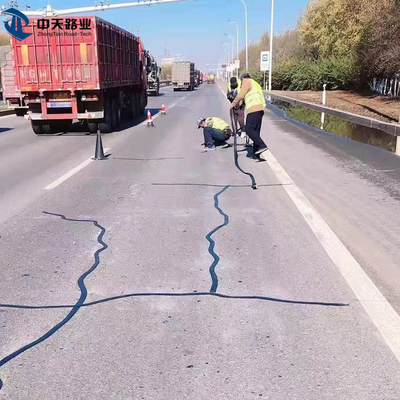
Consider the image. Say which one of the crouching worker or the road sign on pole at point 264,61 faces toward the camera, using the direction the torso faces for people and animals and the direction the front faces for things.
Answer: the road sign on pole

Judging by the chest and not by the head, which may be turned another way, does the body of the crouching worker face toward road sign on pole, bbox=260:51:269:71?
no

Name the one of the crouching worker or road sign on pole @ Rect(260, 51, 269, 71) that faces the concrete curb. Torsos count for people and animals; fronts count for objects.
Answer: the road sign on pole

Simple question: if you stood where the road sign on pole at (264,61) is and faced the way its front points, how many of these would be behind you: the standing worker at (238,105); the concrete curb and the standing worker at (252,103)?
0

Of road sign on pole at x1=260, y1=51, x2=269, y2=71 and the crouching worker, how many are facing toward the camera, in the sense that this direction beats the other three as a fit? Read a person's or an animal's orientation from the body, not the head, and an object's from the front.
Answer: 1

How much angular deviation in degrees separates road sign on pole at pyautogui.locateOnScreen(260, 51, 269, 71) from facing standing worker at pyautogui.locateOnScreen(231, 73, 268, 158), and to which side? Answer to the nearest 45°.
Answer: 0° — it already faces them

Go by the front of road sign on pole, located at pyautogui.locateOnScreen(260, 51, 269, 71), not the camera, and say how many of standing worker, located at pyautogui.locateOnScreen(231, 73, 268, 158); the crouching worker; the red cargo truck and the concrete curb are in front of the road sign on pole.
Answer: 4

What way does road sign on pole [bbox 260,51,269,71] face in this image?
toward the camera

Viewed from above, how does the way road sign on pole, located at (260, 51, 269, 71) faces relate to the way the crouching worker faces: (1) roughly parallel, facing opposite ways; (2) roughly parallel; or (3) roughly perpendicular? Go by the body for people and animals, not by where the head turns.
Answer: roughly perpendicular

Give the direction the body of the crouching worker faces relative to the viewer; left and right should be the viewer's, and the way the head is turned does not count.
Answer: facing to the left of the viewer

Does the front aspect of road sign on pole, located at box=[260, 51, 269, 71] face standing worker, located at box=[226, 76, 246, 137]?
yes

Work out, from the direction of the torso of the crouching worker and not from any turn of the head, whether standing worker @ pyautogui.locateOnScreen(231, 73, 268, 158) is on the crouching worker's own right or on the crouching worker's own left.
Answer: on the crouching worker's own left

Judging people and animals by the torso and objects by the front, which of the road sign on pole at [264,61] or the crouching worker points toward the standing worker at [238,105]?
the road sign on pole

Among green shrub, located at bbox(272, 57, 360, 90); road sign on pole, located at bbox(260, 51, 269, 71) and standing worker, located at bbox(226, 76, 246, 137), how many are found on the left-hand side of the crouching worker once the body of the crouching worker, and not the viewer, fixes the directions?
0

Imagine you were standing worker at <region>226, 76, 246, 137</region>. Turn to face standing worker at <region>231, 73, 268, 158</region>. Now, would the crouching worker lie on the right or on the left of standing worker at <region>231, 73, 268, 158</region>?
right

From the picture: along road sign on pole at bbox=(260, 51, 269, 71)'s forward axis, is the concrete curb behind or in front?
in front

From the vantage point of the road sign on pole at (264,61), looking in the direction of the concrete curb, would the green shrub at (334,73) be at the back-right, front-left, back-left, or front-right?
front-left
